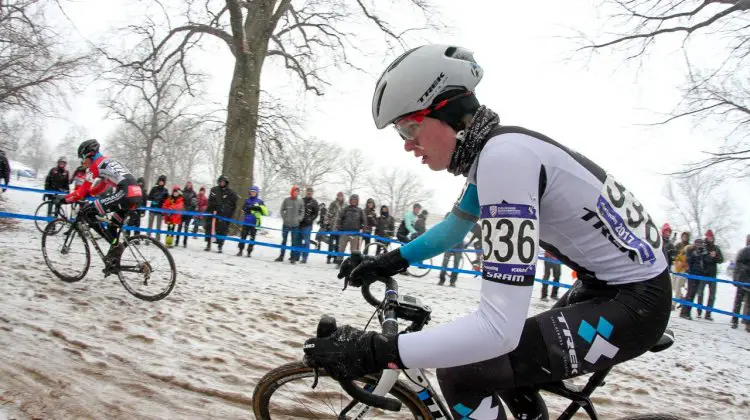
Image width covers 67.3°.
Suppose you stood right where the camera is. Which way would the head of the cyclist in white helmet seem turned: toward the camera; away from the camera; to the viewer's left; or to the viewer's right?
to the viewer's left

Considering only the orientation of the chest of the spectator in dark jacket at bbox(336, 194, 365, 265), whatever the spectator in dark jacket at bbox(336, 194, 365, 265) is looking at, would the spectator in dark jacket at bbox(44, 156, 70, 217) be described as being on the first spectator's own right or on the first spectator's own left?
on the first spectator's own right

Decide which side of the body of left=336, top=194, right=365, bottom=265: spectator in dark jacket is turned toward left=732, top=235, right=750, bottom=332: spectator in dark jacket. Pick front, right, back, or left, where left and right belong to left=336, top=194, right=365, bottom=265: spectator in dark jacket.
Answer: left

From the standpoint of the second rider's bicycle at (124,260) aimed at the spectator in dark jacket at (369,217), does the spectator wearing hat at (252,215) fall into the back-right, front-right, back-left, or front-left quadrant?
front-left

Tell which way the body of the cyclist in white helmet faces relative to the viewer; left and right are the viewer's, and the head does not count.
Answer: facing to the left of the viewer

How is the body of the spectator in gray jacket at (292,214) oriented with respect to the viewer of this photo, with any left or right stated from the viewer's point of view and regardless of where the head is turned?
facing the viewer

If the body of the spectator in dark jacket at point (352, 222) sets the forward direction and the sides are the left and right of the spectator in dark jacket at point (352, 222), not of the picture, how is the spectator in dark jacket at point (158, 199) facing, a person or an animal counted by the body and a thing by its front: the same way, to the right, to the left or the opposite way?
the same way

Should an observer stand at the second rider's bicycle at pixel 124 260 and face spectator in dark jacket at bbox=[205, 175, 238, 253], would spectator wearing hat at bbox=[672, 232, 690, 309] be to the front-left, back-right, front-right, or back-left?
front-right

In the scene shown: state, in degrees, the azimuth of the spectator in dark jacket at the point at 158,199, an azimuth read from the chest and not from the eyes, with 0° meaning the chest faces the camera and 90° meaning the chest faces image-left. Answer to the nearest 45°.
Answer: approximately 0°

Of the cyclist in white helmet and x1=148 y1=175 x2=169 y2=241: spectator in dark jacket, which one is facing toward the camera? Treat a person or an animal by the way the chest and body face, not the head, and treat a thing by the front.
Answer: the spectator in dark jacket

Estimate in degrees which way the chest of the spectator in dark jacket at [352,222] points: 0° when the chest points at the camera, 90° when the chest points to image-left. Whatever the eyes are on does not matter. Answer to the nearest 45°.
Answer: approximately 0°

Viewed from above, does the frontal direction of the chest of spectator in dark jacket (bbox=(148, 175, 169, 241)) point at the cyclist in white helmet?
yes

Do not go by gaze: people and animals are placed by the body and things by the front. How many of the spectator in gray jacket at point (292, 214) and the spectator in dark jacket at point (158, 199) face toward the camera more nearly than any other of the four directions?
2

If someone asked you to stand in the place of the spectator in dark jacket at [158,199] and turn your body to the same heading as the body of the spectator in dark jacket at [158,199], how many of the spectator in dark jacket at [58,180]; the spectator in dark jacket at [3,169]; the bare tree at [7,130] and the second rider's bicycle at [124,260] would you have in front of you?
1

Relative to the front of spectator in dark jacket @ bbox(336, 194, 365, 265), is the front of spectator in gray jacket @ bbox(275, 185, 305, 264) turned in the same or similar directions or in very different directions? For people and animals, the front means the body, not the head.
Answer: same or similar directions

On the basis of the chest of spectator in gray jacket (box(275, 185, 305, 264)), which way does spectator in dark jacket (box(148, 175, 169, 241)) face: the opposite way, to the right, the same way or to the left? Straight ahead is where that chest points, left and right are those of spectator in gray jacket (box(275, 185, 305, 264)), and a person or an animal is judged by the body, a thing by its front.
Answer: the same way
